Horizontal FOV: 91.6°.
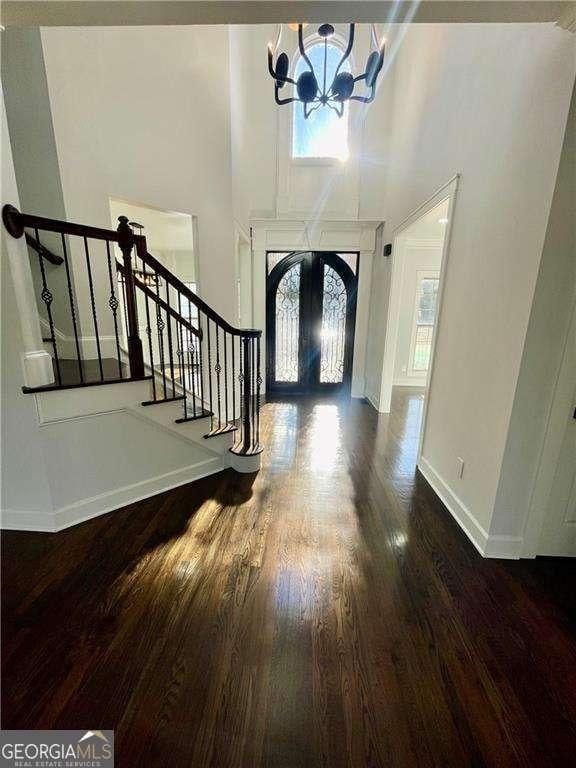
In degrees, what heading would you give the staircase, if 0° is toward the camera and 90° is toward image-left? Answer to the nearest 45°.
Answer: approximately 225°

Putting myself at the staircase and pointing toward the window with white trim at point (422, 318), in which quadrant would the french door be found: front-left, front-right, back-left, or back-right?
front-left

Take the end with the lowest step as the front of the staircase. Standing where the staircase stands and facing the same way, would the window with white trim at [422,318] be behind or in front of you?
in front

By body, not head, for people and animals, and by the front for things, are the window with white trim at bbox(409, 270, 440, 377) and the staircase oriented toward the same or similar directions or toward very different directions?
very different directions

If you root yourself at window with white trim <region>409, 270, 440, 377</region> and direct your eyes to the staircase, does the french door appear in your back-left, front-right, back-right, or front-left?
front-right

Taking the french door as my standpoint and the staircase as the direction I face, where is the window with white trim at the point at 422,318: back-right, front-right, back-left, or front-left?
back-left

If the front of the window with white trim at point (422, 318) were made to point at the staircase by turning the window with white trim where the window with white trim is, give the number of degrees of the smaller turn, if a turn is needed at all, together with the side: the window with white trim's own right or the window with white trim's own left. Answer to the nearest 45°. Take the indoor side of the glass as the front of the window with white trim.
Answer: approximately 45° to the window with white trim's own right

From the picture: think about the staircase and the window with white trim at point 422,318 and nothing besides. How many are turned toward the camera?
1

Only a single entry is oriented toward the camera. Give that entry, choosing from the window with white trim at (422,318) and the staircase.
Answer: the window with white trim

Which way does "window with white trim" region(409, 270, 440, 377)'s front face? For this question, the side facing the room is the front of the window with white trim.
toward the camera

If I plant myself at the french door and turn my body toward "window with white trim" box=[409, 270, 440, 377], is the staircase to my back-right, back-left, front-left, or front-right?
back-right

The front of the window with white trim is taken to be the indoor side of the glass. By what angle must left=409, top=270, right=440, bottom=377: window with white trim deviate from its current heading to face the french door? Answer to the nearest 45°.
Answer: approximately 45° to its right
